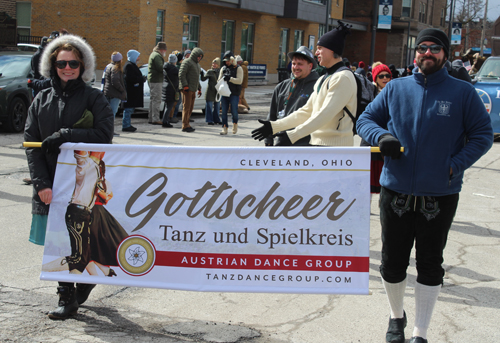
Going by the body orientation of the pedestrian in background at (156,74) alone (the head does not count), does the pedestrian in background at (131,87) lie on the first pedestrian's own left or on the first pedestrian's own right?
on the first pedestrian's own right

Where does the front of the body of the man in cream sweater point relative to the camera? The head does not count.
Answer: to the viewer's left

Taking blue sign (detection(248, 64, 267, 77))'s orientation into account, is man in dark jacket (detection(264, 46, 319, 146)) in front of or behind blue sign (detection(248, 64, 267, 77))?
in front

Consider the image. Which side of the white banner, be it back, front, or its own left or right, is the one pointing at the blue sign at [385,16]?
back

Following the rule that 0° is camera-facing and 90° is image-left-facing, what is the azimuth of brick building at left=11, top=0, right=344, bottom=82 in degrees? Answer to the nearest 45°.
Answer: approximately 315°

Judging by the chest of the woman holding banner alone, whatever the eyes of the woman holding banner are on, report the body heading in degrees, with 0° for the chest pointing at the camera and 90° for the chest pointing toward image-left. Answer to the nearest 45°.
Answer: approximately 0°

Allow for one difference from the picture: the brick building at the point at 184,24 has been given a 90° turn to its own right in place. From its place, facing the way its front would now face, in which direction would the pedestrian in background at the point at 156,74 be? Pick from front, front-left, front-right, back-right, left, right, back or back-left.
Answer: front-left
